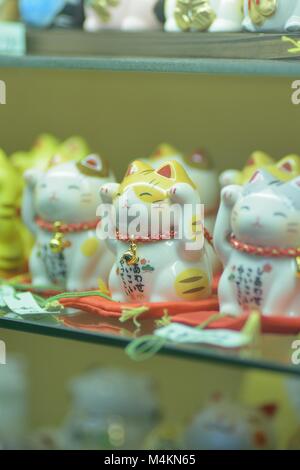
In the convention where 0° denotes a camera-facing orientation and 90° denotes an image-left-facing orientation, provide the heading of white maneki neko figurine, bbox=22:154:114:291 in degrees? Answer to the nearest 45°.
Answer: approximately 45°

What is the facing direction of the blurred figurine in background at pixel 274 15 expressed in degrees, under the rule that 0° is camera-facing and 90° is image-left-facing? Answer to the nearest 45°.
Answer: approximately 45°

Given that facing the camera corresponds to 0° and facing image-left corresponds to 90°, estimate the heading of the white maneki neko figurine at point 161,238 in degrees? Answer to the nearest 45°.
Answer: approximately 45°
